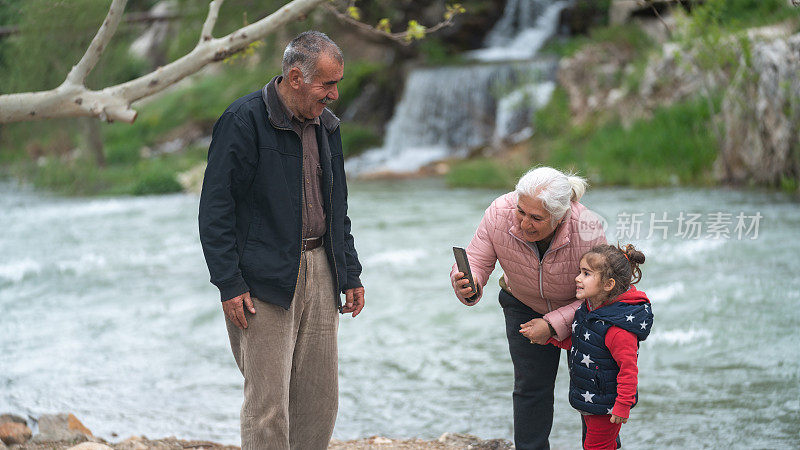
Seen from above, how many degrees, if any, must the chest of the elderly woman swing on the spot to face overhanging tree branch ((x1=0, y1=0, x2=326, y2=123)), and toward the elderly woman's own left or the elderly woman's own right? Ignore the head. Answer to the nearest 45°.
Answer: approximately 90° to the elderly woman's own right

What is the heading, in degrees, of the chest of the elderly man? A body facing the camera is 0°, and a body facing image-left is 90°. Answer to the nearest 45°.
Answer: approximately 315°

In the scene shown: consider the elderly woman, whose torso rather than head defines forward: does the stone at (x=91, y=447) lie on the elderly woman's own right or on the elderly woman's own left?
on the elderly woman's own right

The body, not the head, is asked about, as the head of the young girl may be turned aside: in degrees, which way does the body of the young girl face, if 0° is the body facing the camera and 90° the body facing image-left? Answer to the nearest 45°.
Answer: approximately 90°

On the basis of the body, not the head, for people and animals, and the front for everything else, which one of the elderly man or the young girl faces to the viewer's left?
the young girl

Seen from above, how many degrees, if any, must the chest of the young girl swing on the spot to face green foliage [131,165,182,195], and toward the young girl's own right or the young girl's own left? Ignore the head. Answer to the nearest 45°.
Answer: approximately 45° to the young girl's own right

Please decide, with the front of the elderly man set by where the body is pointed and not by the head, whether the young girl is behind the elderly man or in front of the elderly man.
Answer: in front

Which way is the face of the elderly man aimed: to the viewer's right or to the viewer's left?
to the viewer's right

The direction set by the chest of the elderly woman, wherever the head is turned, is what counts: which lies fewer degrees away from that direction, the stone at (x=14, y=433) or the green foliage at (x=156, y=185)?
the stone
